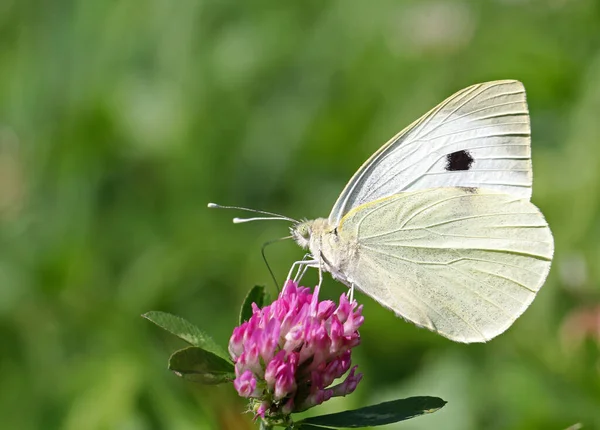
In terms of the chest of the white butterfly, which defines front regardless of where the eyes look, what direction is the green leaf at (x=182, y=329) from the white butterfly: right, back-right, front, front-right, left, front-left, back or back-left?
front-left

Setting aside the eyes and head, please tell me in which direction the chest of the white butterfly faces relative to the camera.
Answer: to the viewer's left

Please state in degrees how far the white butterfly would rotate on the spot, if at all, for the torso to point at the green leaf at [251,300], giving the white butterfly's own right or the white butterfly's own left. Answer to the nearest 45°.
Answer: approximately 45° to the white butterfly's own left

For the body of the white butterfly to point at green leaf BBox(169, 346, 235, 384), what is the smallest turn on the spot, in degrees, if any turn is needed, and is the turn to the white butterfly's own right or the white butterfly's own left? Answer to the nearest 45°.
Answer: approximately 45° to the white butterfly's own left
